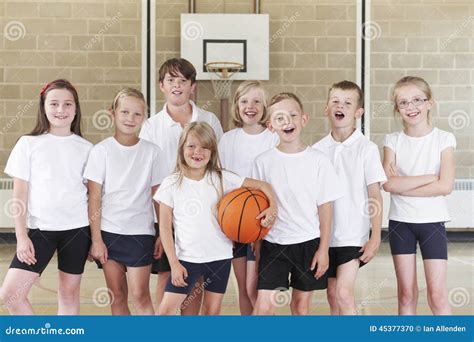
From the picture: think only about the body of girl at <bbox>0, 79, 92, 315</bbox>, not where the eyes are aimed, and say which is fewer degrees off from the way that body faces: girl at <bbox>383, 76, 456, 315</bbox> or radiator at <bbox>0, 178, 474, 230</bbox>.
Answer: the girl

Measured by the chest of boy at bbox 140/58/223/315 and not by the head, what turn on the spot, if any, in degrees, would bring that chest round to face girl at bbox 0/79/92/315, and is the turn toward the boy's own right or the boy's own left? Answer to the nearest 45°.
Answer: approximately 45° to the boy's own right

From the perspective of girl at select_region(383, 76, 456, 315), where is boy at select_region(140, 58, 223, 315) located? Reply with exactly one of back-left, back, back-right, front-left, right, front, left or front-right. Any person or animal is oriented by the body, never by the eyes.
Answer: right

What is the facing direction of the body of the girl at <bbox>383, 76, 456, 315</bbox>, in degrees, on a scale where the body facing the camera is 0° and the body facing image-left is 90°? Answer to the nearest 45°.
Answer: approximately 0°

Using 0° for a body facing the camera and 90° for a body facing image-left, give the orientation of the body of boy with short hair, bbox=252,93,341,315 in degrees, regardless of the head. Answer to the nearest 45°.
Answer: approximately 0°

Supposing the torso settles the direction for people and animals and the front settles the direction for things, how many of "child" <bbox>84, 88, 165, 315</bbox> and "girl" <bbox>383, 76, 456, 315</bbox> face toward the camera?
2
